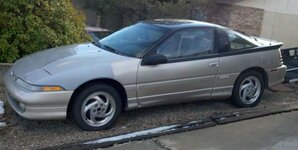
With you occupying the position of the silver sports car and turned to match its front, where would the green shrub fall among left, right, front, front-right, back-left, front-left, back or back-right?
right

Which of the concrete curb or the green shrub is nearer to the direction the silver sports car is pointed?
the green shrub
